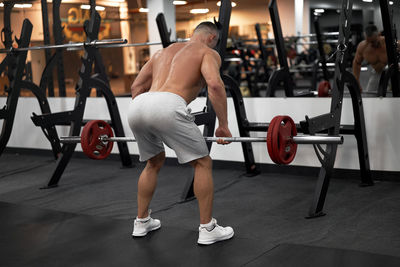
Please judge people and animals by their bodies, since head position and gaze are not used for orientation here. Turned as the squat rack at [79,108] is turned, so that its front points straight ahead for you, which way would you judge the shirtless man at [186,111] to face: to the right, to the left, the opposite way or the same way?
the opposite way

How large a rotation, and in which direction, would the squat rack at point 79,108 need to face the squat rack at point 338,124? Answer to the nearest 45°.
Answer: approximately 90° to its left

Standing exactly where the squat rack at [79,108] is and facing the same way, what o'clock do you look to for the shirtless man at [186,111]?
The shirtless man is roughly at 10 o'clock from the squat rack.

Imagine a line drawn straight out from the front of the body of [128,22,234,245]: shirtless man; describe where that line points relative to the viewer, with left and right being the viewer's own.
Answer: facing away from the viewer and to the right of the viewer

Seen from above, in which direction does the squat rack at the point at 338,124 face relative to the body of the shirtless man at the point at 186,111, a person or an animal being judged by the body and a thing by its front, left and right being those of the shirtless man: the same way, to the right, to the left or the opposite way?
the opposite way

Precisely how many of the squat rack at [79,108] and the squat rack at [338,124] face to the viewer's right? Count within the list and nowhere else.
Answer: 0

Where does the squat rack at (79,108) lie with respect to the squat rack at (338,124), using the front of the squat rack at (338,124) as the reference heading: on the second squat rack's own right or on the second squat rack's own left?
on the second squat rack's own right

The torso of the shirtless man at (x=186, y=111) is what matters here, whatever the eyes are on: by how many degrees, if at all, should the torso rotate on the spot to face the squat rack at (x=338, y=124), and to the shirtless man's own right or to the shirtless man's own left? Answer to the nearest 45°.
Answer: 0° — they already face it

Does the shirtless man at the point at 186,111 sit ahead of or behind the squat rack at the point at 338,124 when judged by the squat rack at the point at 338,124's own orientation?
ahead

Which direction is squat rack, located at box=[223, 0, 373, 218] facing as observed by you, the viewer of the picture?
facing the viewer and to the left of the viewer

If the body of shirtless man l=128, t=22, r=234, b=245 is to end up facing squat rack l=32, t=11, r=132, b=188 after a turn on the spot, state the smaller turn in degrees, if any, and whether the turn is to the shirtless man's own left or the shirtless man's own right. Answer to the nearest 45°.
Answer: approximately 90° to the shirtless man's own left
